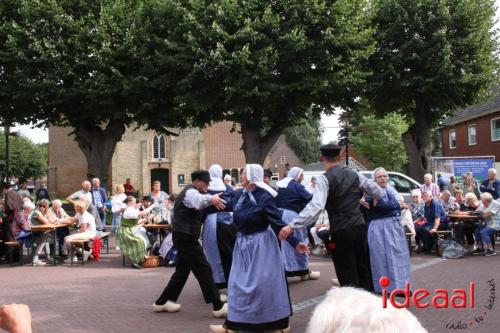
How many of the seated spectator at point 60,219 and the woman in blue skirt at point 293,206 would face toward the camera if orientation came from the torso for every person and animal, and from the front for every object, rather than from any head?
1

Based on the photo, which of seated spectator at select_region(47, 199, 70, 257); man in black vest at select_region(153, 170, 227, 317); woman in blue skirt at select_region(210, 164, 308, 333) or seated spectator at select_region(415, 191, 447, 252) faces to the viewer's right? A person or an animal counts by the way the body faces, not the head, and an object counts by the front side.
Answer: the man in black vest

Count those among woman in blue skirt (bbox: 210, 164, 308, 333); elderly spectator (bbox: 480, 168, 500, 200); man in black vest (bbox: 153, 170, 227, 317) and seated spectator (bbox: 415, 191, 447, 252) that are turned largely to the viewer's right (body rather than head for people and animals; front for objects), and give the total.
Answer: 1

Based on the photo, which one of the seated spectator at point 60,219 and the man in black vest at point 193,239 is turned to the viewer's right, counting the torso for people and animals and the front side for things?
the man in black vest

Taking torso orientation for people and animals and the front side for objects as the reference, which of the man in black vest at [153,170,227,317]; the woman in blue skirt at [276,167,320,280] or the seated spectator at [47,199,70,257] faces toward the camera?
the seated spectator

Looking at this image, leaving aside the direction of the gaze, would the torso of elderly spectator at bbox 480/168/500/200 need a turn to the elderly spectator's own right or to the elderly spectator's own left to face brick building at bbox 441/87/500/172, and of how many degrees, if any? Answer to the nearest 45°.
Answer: approximately 135° to the elderly spectator's own right

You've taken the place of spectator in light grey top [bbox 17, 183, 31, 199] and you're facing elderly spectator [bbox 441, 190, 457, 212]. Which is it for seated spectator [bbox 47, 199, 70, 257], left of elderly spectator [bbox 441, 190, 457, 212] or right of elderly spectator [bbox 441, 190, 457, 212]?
right

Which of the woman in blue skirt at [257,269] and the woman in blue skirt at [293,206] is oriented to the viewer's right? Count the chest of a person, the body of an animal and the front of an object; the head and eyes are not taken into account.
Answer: the woman in blue skirt at [293,206]

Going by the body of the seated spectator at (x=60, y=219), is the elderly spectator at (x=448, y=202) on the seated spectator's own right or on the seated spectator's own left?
on the seated spectator's own left

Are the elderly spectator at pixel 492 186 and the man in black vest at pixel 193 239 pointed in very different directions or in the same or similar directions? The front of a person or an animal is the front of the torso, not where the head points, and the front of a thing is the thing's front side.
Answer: very different directions

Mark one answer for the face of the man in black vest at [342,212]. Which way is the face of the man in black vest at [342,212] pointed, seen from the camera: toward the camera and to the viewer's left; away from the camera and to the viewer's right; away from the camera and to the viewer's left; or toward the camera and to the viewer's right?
away from the camera and to the viewer's left

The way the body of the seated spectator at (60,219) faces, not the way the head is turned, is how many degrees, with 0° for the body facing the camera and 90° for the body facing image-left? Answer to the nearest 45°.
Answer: approximately 0°

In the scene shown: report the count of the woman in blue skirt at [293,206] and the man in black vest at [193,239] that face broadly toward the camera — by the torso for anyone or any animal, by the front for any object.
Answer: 0

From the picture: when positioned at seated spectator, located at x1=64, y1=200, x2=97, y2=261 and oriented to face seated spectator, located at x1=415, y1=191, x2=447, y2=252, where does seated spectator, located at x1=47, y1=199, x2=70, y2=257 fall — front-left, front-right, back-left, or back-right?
back-left

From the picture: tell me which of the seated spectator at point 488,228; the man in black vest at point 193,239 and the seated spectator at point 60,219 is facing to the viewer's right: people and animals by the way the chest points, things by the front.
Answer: the man in black vest

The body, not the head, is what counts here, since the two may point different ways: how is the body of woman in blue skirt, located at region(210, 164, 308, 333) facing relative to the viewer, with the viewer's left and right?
facing the viewer and to the left of the viewer
